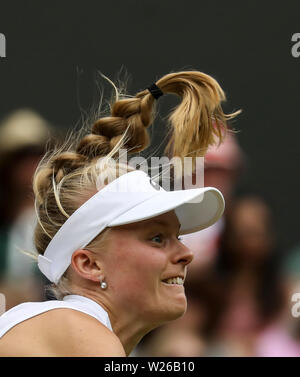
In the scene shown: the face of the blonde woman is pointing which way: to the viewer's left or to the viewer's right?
to the viewer's right

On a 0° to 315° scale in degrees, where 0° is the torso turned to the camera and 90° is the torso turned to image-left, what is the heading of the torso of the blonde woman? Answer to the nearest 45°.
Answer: approximately 270°
